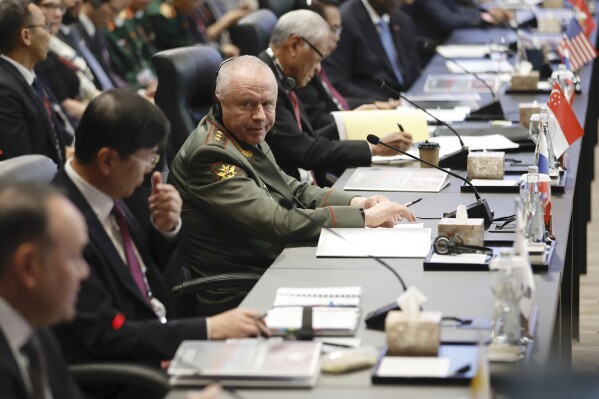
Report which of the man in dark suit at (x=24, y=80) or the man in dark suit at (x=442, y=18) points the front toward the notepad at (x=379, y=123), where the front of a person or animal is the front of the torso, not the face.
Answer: the man in dark suit at (x=24, y=80)

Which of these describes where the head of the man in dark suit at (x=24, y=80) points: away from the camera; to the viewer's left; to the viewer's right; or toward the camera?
to the viewer's right

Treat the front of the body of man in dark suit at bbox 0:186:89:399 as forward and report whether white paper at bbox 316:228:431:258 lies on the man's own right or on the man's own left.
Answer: on the man's own left

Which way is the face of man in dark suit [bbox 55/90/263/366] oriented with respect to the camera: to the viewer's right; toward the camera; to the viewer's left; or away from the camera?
to the viewer's right

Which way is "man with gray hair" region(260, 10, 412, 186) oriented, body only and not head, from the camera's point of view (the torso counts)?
to the viewer's right

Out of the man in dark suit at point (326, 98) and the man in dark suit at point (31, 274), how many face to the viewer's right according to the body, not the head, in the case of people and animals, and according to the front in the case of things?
2

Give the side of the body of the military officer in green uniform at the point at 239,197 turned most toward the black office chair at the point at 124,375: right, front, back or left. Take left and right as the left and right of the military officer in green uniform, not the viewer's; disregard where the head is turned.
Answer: right

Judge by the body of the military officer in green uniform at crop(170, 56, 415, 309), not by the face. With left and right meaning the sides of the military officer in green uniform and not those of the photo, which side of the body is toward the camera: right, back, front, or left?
right

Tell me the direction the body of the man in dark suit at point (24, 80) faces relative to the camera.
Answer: to the viewer's right

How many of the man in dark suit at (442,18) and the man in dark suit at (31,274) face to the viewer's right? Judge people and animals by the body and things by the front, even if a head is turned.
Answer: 2
